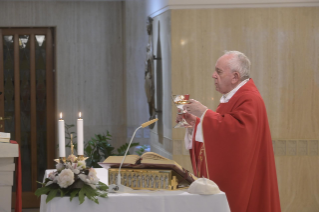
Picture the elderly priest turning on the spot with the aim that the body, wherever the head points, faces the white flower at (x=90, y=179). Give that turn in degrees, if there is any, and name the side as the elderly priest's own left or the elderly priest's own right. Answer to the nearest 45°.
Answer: approximately 45° to the elderly priest's own left

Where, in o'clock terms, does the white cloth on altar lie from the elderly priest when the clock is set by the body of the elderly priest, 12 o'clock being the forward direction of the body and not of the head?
The white cloth on altar is roughly at 10 o'clock from the elderly priest.

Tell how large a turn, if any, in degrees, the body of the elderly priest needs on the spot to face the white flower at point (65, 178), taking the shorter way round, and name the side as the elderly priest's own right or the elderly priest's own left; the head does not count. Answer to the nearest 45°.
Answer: approximately 45° to the elderly priest's own left

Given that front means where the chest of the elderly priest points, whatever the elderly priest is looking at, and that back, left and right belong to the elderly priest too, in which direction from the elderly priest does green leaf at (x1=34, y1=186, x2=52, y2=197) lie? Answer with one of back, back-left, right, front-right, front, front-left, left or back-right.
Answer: front-left

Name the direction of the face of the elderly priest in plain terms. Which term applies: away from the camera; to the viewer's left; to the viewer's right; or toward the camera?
to the viewer's left

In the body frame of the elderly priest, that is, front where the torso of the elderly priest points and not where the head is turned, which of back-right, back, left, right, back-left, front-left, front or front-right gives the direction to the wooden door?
front-right

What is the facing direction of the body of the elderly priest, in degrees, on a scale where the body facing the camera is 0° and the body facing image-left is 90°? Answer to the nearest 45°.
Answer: approximately 90°

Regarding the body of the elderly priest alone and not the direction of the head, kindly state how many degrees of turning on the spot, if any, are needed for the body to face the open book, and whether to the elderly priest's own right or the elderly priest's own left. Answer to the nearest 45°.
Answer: approximately 45° to the elderly priest's own left

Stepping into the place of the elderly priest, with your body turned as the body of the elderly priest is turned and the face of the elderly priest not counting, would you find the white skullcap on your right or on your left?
on your left
